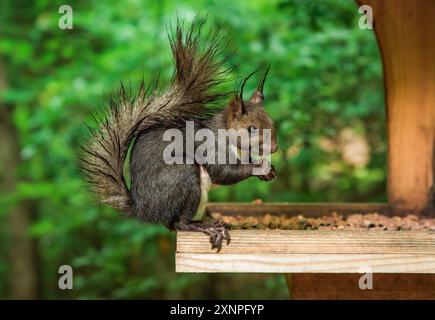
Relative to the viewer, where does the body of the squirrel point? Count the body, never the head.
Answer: to the viewer's right

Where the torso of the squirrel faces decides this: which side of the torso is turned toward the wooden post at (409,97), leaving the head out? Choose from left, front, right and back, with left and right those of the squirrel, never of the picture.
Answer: front
